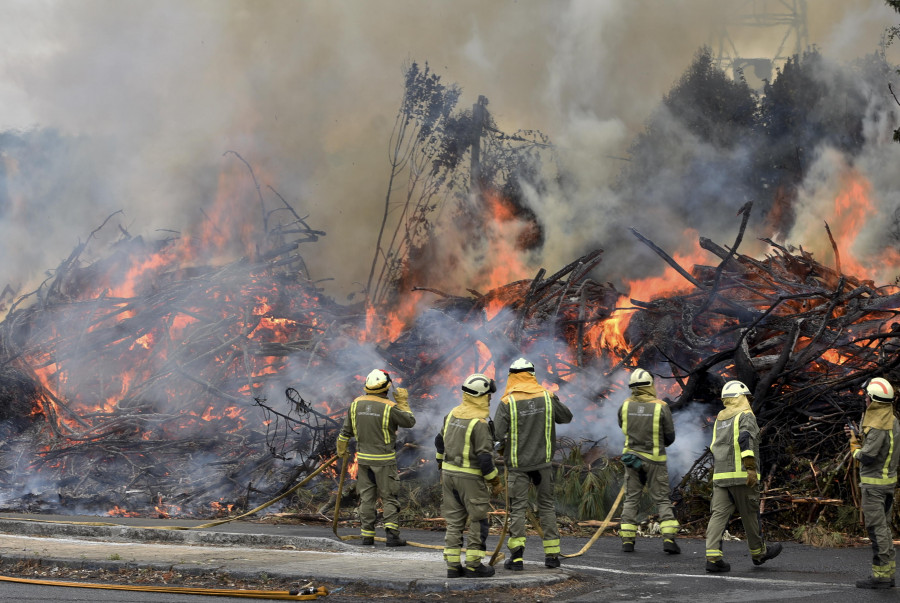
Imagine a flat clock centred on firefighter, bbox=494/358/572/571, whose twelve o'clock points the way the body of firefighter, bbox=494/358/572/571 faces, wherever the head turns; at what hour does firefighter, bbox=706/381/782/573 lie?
firefighter, bbox=706/381/782/573 is roughly at 3 o'clock from firefighter, bbox=494/358/572/571.

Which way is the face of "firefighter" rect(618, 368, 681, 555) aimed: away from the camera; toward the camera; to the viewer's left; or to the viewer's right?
away from the camera

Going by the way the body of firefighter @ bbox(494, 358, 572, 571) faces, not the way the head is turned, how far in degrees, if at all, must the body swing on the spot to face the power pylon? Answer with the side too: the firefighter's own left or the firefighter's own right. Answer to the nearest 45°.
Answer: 0° — they already face it

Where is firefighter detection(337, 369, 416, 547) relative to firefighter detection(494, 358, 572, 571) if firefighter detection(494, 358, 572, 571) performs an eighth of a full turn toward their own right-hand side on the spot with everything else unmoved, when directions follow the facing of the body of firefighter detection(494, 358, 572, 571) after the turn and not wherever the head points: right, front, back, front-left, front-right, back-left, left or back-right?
left

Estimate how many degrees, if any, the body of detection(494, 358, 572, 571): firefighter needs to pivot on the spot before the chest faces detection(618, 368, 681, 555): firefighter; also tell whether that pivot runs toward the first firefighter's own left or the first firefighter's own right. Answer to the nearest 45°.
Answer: approximately 45° to the first firefighter's own right

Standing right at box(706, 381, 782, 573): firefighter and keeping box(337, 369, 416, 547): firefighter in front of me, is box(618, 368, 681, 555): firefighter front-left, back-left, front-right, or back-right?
front-right

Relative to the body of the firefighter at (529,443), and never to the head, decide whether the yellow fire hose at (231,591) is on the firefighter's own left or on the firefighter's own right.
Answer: on the firefighter's own left

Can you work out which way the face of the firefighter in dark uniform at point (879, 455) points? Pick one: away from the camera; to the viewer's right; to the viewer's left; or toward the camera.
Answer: to the viewer's left

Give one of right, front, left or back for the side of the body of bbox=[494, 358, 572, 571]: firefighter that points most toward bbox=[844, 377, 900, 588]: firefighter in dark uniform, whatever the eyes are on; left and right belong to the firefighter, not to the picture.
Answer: right

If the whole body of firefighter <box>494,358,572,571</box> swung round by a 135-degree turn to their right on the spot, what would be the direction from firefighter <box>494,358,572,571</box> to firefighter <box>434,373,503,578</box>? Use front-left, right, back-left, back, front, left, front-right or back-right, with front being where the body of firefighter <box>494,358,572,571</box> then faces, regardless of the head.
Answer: right

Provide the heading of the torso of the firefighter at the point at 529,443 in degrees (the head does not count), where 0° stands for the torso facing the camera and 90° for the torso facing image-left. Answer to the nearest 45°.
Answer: approximately 180°

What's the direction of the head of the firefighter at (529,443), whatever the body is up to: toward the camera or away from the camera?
away from the camera
